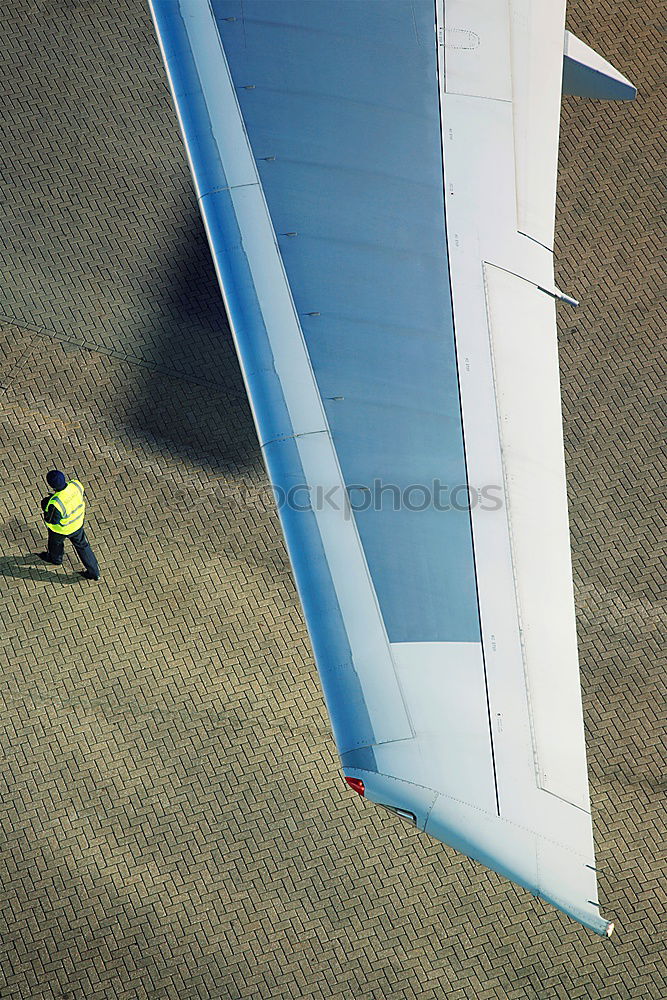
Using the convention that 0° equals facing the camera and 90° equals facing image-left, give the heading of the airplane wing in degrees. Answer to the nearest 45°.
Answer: approximately 90°

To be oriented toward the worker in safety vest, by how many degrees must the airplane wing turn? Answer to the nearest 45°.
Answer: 0° — it already faces them
